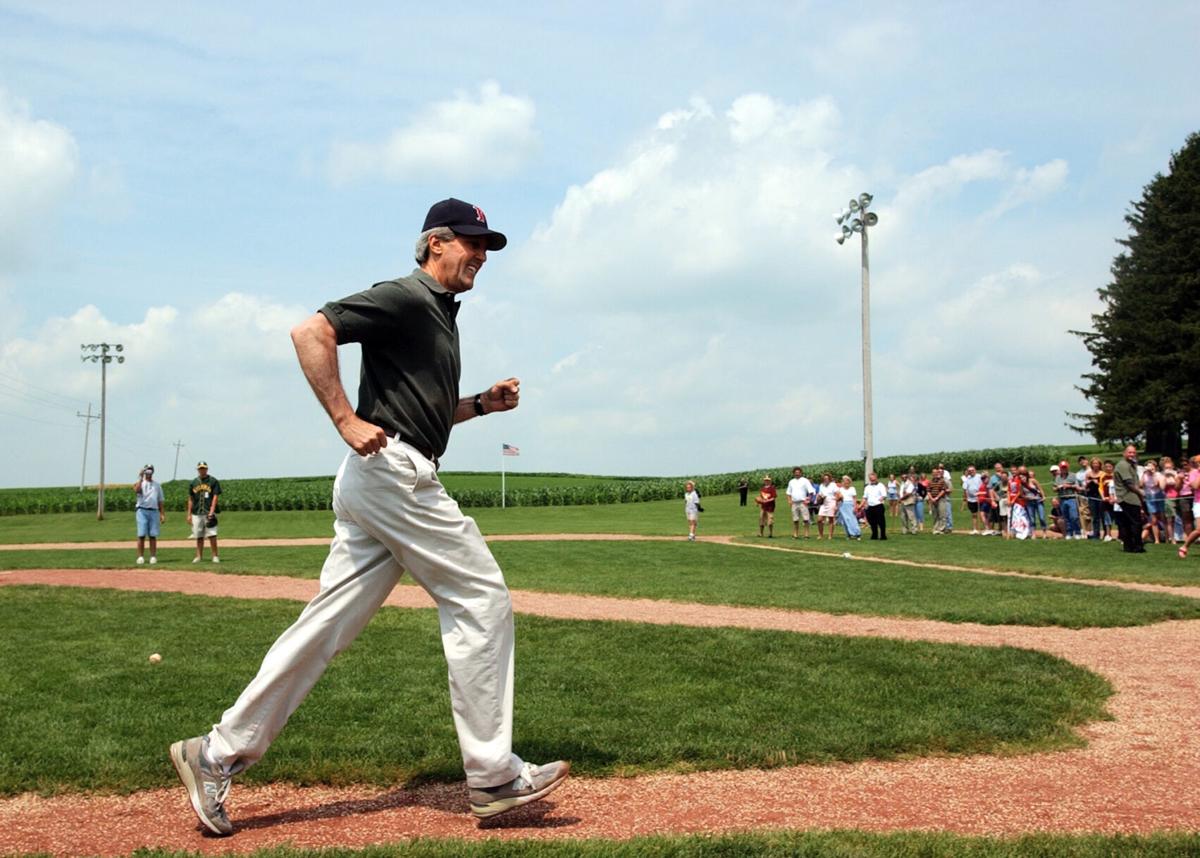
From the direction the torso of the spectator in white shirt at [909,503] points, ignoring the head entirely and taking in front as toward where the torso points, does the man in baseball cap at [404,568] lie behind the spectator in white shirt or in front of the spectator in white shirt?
in front

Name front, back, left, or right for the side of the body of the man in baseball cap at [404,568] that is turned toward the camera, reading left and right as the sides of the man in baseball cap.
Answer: right

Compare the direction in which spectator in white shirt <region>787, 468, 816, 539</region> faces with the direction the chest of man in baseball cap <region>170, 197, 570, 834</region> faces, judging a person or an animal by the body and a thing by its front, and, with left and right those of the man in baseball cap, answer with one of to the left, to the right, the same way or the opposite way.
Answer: to the right

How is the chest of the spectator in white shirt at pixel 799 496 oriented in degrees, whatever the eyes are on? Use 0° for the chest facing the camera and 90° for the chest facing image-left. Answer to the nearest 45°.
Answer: approximately 0°

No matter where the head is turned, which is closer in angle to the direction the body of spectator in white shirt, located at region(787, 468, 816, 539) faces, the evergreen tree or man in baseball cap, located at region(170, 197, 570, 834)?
the man in baseball cap

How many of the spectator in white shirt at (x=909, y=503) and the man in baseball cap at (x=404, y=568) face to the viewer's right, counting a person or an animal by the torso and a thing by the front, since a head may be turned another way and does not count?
1

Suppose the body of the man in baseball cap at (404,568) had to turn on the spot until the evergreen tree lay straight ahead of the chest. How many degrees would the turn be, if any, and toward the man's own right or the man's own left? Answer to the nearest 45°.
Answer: approximately 45° to the man's own left

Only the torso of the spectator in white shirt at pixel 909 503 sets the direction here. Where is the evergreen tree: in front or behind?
behind

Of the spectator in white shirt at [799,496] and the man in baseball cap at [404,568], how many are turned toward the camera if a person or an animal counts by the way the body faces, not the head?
1
